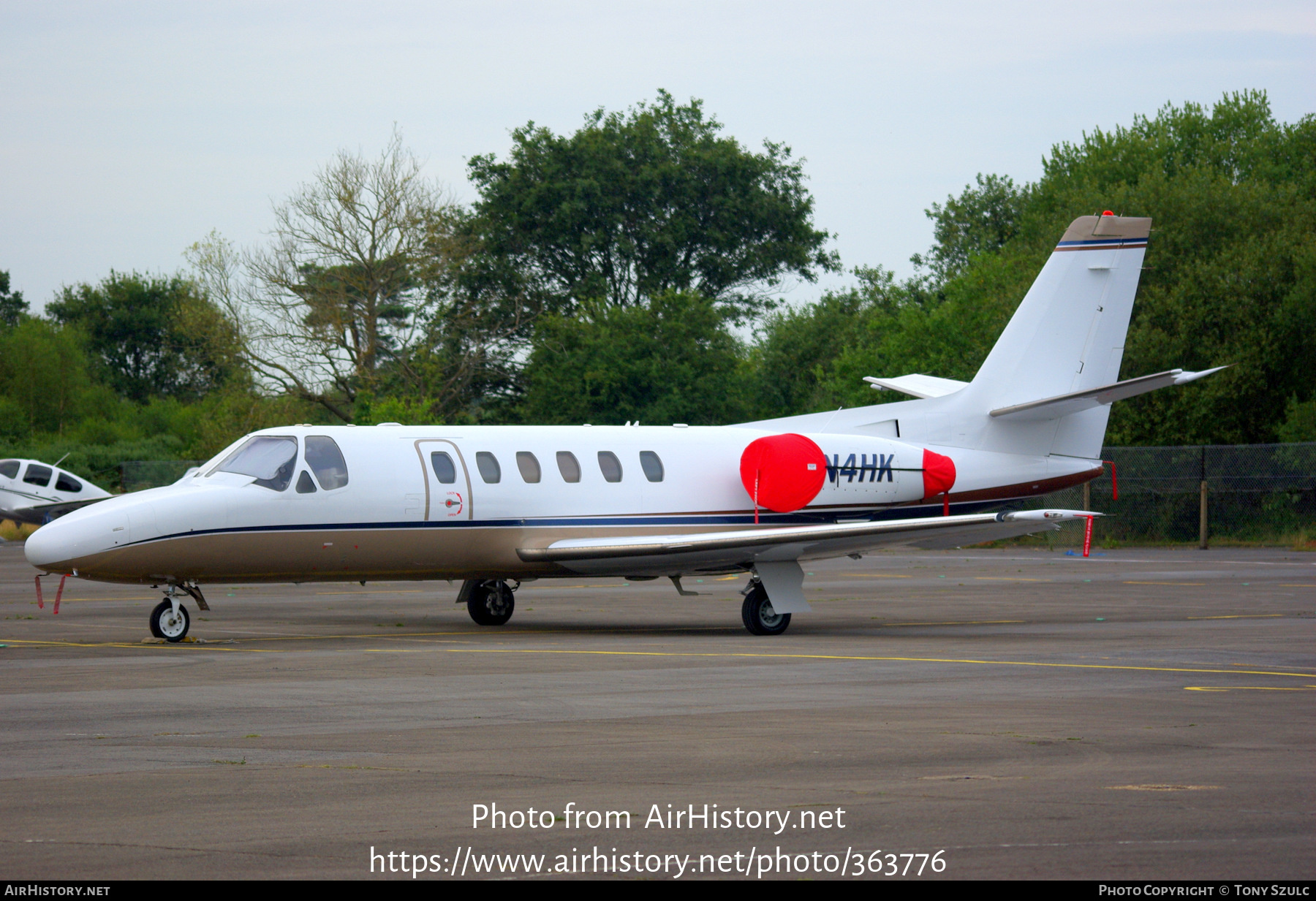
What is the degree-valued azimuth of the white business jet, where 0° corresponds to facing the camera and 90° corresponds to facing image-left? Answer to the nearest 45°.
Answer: approximately 45°

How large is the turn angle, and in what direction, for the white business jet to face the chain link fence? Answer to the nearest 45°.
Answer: approximately 180°

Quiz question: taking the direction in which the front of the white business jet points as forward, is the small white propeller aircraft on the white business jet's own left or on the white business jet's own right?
on the white business jet's own right
